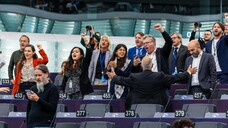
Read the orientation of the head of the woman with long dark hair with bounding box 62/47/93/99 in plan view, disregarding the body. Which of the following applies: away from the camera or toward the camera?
toward the camera

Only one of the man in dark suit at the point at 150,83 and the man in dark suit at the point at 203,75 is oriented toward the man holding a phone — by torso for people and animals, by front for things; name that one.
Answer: the man in dark suit at the point at 203,75

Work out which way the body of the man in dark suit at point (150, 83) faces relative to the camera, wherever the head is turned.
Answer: away from the camera

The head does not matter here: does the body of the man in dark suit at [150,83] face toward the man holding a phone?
no

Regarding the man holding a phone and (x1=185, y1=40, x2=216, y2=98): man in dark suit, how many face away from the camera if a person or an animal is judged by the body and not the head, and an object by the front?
0

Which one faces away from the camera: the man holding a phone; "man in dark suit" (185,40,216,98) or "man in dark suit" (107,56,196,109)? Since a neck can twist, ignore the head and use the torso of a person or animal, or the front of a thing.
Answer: "man in dark suit" (107,56,196,109)

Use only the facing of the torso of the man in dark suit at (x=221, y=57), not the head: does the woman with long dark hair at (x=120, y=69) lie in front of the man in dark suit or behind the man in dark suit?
in front

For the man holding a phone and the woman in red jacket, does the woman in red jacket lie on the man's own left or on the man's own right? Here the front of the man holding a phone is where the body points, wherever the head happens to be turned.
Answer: on the man's own right

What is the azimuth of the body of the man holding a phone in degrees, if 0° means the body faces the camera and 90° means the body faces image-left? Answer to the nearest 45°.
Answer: approximately 45°

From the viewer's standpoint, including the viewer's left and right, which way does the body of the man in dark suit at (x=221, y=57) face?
facing the viewer and to the left of the viewer

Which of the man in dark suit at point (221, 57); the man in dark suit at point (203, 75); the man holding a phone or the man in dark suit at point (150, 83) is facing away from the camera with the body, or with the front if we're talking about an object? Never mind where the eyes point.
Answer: the man in dark suit at point (150, 83)

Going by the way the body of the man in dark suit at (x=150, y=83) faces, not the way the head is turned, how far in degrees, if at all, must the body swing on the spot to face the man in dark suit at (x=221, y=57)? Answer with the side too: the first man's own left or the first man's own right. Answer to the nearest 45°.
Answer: approximately 45° to the first man's own right

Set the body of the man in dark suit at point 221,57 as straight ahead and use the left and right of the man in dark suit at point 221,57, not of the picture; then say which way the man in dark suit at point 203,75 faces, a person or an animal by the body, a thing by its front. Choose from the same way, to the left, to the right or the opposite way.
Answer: the same way
